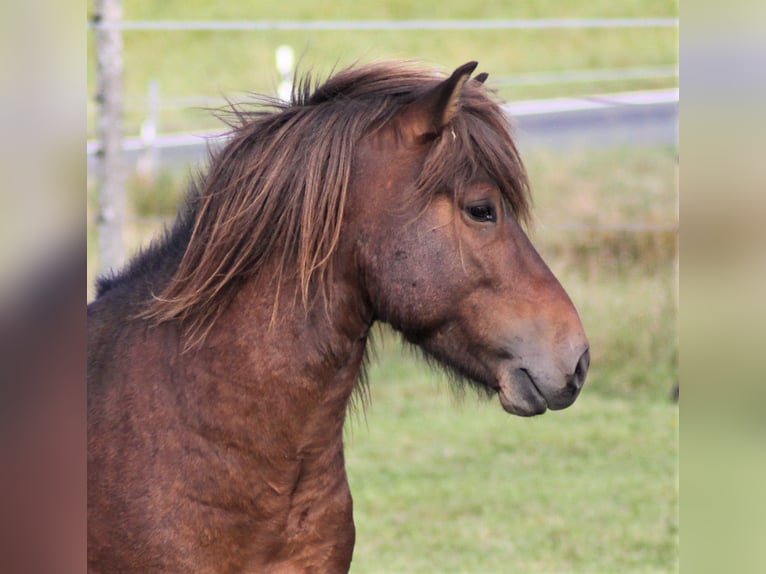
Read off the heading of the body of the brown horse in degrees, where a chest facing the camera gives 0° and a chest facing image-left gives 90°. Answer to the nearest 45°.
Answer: approximately 270°
